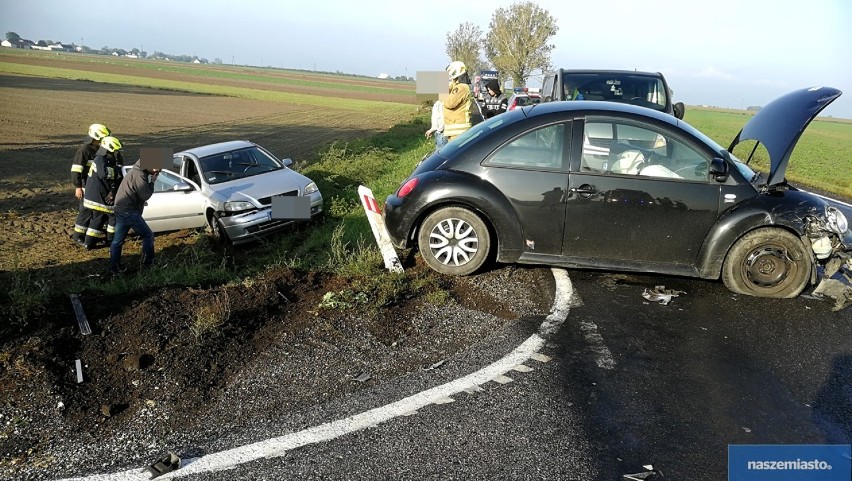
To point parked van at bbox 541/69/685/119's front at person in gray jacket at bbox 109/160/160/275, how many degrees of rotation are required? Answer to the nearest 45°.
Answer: approximately 45° to its right

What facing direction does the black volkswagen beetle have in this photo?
to the viewer's right

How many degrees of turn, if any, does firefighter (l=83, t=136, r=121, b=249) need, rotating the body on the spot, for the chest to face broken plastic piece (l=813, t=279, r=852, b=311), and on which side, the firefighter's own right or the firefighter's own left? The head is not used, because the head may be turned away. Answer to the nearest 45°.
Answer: approximately 45° to the firefighter's own right

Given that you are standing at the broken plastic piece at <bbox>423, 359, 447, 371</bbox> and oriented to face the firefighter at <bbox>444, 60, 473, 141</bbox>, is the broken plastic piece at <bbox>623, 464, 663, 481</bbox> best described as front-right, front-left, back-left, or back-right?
back-right

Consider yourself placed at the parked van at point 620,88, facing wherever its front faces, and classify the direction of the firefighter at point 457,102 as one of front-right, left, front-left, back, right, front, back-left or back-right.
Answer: front-right

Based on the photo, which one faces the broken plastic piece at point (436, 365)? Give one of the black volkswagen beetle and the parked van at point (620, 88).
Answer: the parked van

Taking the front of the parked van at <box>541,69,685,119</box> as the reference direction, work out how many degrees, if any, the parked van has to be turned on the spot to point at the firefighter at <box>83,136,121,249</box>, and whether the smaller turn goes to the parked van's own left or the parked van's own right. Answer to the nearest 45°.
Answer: approximately 45° to the parked van's own right

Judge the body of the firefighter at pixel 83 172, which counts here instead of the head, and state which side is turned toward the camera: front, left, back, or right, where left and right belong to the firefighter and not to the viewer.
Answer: right

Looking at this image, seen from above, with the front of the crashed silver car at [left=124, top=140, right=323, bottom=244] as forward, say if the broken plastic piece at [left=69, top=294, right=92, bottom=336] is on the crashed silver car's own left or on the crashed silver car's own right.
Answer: on the crashed silver car's own right

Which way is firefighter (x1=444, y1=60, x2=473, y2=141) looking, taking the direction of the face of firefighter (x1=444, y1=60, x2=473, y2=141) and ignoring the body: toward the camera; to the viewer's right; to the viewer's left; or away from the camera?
to the viewer's left

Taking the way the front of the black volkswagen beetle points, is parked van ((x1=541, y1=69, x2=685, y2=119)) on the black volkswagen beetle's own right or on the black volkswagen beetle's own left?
on the black volkswagen beetle's own left

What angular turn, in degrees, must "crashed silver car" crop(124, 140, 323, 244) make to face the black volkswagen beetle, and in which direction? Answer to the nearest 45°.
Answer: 0° — it already faces it

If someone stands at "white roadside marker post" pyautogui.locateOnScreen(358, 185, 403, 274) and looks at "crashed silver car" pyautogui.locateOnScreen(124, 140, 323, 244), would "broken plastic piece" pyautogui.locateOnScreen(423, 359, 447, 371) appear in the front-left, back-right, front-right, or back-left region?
back-left

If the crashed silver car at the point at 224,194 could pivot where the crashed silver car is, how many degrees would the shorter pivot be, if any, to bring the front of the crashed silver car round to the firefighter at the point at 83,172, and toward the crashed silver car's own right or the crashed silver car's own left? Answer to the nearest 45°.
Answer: approximately 135° to the crashed silver car's own right

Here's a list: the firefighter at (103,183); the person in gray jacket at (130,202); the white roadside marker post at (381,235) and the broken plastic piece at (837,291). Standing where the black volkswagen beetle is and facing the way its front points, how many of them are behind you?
3

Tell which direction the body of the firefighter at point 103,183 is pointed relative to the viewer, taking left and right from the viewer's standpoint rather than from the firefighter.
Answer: facing to the right of the viewer

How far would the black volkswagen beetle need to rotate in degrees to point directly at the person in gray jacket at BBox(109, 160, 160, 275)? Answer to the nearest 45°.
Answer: approximately 180°
